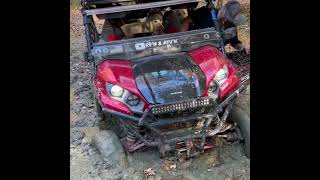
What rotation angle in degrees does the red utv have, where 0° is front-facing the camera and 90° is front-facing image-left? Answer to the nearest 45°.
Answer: approximately 0°
